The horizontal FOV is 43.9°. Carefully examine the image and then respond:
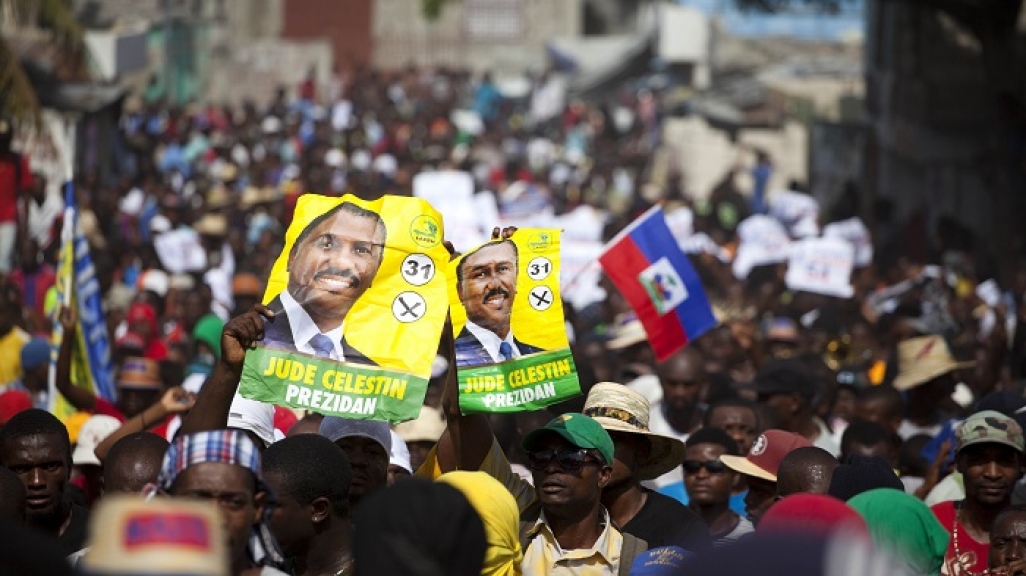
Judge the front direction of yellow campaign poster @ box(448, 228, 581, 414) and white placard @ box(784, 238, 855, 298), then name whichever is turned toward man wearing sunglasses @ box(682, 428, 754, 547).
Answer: the white placard

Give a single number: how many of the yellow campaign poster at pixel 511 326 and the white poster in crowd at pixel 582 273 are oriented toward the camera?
2

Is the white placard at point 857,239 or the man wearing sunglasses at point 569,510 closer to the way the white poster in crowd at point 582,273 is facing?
the man wearing sunglasses

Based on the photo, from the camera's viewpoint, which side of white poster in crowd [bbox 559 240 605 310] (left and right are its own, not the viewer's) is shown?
front

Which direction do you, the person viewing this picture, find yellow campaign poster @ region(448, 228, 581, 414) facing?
facing the viewer

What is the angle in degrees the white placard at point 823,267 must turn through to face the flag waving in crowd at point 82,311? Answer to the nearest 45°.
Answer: approximately 45° to its right

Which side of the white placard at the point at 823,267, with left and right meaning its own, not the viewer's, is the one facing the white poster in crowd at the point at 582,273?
right

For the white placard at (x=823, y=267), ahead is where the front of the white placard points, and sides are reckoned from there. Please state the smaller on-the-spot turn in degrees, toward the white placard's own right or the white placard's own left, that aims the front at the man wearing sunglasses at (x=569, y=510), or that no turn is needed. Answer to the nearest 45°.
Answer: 0° — it already faces them

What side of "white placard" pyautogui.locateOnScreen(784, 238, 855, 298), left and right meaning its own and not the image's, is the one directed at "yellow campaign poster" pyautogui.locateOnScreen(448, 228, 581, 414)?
front

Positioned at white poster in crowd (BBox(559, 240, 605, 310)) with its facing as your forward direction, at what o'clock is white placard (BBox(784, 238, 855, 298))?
The white placard is roughly at 9 o'clock from the white poster in crowd.

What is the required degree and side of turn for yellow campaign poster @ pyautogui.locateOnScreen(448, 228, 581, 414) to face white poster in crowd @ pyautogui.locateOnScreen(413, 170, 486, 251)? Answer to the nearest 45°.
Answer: approximately 180°

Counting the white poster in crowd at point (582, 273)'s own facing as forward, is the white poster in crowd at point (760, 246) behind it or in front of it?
behind

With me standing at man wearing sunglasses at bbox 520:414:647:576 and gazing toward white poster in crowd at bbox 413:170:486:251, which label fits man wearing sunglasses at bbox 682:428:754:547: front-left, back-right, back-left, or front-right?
front-right

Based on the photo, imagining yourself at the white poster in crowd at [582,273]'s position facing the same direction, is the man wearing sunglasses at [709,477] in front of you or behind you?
in front

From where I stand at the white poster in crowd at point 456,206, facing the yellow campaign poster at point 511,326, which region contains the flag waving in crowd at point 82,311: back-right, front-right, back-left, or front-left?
front-right

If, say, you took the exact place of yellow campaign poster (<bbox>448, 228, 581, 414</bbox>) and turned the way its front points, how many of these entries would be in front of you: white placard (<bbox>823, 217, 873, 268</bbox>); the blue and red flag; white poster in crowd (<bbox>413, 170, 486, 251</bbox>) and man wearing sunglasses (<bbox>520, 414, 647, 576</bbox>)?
1
